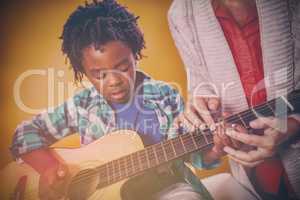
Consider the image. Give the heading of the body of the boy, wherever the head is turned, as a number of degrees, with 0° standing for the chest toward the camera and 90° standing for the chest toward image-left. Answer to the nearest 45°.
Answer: approximately 0°

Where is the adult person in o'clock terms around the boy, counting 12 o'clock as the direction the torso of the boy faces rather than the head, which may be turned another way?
The adult person is roughly at 9 o'clock from the boy.
